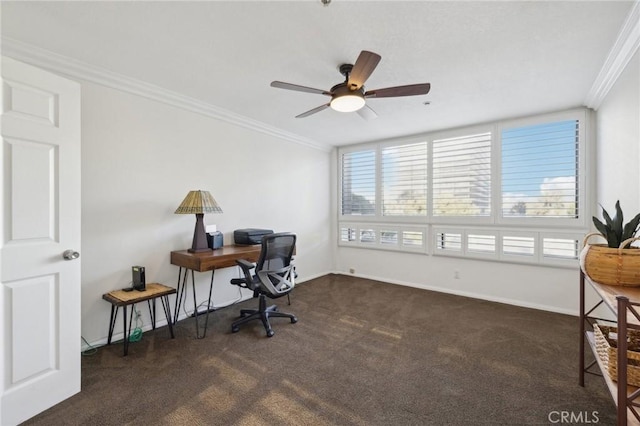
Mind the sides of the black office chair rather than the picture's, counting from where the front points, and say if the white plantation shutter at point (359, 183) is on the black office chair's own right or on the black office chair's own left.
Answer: on the black office chair's own right

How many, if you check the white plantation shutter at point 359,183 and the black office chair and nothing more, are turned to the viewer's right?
0

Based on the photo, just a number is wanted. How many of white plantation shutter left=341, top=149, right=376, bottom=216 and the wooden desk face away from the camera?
0

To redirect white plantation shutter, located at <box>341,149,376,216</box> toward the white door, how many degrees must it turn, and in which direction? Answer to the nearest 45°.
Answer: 0° — it already faces it

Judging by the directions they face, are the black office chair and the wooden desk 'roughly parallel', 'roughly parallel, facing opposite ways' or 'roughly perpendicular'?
roughly parallel, facing opposite ways

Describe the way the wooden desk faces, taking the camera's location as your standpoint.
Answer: facing the viewer and to the right of the viewer

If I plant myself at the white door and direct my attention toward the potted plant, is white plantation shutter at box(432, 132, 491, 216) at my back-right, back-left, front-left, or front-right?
front-left

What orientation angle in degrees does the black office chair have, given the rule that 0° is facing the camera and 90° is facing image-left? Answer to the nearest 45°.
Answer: approximately 135°

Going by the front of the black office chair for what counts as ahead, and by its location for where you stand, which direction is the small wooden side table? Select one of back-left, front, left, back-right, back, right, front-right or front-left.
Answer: front-left

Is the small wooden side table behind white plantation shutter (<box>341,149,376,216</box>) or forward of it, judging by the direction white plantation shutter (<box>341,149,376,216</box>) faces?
forward

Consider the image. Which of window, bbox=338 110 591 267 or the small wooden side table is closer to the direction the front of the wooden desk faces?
the window

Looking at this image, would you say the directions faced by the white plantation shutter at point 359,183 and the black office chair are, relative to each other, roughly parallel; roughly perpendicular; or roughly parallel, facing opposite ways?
roughly perpendicular

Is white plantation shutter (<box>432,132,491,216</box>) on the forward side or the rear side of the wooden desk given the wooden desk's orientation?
on the forward side

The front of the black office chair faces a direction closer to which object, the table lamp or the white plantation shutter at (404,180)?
the table lamp
